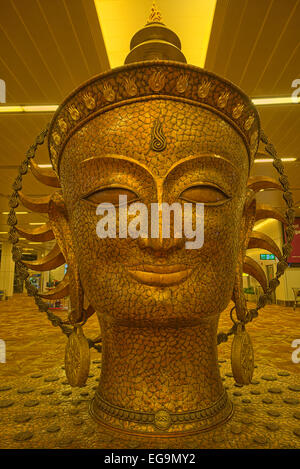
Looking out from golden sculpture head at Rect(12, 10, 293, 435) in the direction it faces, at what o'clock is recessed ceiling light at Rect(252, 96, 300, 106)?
The recessed ceiling light is roughly at 7 o'clock from the golden sculpture head.

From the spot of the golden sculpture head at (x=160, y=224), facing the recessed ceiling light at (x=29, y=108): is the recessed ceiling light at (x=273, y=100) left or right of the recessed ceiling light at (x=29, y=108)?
right

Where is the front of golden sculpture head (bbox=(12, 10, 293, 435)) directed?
toward the camera

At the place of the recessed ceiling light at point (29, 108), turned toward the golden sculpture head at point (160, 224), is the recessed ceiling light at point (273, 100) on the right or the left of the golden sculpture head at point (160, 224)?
left

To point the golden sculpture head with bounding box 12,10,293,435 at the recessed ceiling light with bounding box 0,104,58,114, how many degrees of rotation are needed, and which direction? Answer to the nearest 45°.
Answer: approximately 135° to its right
